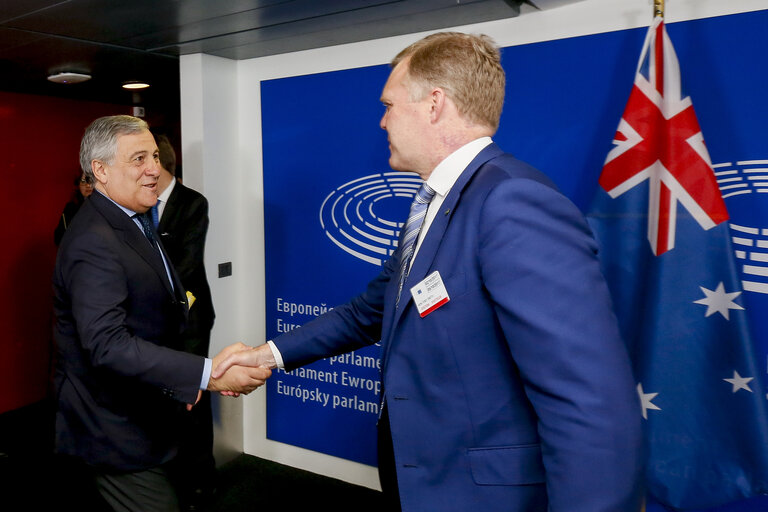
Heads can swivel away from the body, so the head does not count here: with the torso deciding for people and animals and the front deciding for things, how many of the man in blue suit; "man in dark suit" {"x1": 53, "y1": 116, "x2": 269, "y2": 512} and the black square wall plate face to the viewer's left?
1

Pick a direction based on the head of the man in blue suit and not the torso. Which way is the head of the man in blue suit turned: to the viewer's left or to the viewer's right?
to the viewer's left

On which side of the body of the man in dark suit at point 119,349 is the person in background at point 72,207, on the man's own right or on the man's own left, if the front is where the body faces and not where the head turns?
on the man's own left

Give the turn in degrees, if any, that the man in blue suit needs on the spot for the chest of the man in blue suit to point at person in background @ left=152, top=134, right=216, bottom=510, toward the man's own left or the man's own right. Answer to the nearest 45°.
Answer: approximately 45° to the man's own right

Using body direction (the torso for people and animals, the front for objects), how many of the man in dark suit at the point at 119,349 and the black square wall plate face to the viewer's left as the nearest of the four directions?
0

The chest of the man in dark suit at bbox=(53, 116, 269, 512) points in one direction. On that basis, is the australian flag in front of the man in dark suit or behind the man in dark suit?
in front

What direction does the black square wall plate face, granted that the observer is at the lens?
facing the viewer and to the right of the viewer

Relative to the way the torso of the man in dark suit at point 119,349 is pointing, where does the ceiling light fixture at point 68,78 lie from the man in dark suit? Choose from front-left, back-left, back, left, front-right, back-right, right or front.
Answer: left

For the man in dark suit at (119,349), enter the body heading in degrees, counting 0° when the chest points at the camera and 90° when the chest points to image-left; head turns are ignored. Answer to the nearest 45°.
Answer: approximately 270°

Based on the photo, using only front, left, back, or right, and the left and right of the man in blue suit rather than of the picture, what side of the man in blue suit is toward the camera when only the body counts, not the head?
left

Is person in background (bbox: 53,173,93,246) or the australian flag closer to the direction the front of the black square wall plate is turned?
the australian flag

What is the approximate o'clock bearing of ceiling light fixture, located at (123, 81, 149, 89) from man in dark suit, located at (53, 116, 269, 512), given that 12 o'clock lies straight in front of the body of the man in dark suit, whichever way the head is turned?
The ceiling light fixture is roughly at 9 o'clock from the man in dark suit.

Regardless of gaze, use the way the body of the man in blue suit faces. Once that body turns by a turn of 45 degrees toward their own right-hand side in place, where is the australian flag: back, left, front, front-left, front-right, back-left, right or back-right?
right

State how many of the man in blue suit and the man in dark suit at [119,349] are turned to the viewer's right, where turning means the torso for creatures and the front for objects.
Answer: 1

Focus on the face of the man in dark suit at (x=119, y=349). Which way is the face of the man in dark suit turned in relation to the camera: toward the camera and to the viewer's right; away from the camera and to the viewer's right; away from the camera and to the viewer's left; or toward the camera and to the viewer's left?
toward the camera and to the viewer's right
